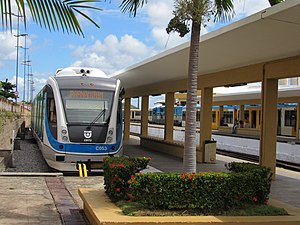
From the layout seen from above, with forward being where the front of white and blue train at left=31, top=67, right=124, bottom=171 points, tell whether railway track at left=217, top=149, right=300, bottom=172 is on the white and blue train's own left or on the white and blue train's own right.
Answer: on the white and blue train's own left

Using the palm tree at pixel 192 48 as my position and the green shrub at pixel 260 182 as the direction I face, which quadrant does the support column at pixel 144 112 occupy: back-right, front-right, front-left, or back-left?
back-left

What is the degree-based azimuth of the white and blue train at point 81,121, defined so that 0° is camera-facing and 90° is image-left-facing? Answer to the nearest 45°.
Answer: approximately 0°

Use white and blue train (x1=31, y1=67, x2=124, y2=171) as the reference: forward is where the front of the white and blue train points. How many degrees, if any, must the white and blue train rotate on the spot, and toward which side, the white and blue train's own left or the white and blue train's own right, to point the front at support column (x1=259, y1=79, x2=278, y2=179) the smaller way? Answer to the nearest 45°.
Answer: approximately 90° to the white and blue train's own left

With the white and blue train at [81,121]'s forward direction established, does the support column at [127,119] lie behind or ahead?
behind

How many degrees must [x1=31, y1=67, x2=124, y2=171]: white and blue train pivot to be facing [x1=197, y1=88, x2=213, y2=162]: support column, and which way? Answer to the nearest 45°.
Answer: approximately 135° to its left

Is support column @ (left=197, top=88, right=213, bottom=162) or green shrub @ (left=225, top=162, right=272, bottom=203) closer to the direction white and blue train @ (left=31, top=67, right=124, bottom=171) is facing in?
the green shrub

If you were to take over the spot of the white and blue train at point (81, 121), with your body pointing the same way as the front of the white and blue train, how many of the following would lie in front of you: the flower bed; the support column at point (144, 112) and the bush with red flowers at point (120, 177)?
2

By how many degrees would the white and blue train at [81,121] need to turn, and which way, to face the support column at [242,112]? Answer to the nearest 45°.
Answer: approximately 135° to its left

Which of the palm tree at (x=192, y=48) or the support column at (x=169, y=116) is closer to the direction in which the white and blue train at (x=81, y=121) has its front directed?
the palm tree
